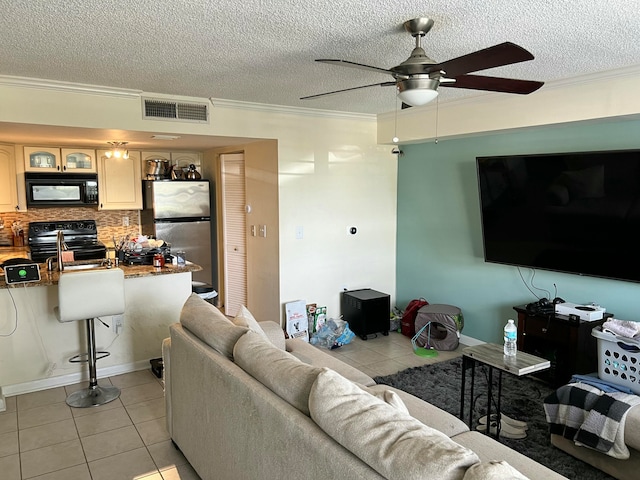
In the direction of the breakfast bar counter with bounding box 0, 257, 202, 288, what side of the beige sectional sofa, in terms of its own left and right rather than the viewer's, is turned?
left

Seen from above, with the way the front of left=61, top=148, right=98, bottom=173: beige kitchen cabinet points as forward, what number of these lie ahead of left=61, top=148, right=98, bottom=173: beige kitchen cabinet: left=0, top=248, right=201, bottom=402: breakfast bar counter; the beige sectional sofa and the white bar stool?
3

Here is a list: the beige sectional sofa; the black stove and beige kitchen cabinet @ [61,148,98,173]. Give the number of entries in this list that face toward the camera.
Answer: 2

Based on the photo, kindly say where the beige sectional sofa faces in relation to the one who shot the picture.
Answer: facing away from the viewer and to the right of the viewer

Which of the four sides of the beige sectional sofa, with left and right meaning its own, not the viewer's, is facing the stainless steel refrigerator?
left

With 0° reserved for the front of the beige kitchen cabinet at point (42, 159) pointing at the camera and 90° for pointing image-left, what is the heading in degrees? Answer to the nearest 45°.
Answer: approximately 0°

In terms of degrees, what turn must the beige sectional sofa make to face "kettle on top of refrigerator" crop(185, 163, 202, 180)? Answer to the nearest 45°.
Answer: approximately 90° to its left

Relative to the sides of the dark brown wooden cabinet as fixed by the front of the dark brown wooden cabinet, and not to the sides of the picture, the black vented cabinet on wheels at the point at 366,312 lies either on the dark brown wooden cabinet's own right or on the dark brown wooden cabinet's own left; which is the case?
on the dark brown wooden cabinet's own right
